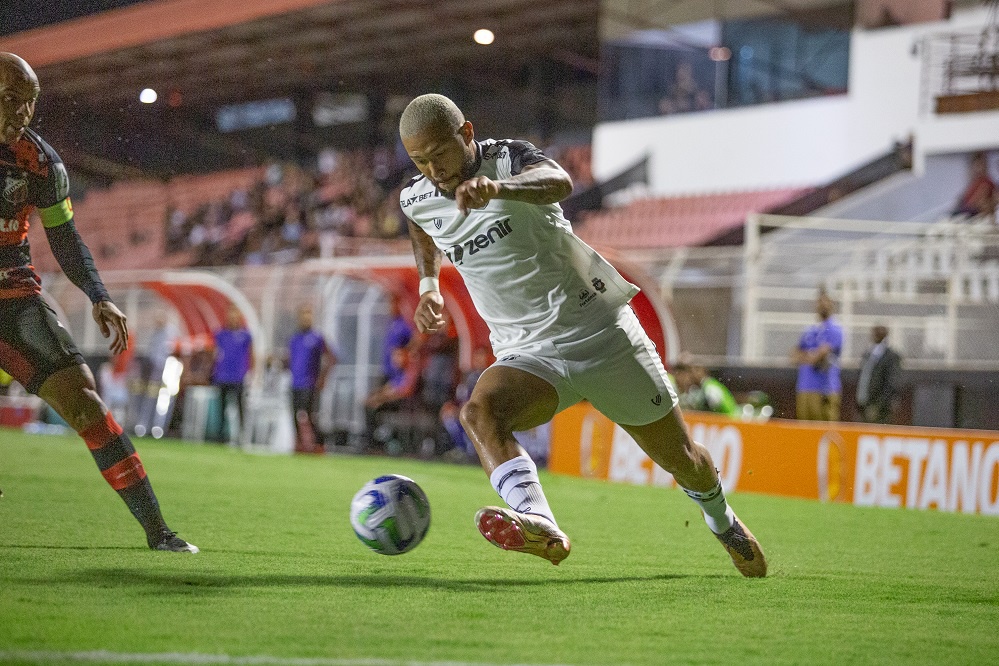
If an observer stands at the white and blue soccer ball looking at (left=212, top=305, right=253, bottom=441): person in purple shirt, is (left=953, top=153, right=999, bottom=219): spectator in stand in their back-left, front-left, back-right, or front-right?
front-right

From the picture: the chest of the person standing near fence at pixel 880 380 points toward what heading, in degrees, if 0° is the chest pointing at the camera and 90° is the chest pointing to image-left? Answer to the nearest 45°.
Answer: approximately 45°

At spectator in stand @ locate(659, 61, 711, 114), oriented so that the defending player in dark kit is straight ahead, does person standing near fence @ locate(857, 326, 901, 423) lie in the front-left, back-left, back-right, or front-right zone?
front-left

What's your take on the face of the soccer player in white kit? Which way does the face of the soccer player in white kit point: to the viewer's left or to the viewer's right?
to the viewer's left

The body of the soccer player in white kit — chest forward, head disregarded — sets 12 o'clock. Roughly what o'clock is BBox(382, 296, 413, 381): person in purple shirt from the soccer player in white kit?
The person in purple shirt is roughly at 4 o'clock from the soccer player in white kit.

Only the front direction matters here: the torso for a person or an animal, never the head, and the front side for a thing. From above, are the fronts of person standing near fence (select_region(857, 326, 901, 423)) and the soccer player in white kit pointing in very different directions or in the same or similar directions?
same or similar directions

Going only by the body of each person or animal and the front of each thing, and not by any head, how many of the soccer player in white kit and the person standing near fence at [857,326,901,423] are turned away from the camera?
0

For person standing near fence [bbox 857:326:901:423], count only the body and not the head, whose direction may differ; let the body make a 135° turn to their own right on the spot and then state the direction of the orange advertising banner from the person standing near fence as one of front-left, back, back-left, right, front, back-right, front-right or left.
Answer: back

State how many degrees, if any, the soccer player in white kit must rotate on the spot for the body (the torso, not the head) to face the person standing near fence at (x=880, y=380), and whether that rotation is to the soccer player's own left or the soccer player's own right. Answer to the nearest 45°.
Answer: approximately 135° to the soccer player's own right

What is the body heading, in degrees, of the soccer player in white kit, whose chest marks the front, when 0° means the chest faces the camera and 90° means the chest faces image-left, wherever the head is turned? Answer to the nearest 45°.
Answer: approximately 45°

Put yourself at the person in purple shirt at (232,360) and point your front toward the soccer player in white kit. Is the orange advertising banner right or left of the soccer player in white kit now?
left

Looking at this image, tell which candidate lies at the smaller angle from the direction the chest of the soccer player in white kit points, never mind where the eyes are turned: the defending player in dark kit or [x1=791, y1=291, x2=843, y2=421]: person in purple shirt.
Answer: the defending player in dark kit

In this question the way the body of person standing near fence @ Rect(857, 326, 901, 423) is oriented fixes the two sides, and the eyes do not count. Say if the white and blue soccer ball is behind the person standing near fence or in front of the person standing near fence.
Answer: in front

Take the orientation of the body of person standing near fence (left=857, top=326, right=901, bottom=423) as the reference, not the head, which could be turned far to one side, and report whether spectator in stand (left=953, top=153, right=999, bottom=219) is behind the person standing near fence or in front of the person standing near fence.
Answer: behind

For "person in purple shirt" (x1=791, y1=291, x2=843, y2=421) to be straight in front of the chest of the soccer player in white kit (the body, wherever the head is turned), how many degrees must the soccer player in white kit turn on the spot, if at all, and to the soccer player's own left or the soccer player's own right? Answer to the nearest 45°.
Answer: approximately 135° to the soccer player's own right

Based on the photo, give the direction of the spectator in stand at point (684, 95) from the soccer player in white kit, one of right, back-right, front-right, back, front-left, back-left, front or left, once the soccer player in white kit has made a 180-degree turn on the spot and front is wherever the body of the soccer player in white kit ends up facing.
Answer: front-left

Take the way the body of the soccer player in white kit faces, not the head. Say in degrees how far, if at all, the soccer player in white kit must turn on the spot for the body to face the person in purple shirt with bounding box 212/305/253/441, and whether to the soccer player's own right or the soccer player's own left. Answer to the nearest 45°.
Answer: approximately 135° to the soccer player's own right
